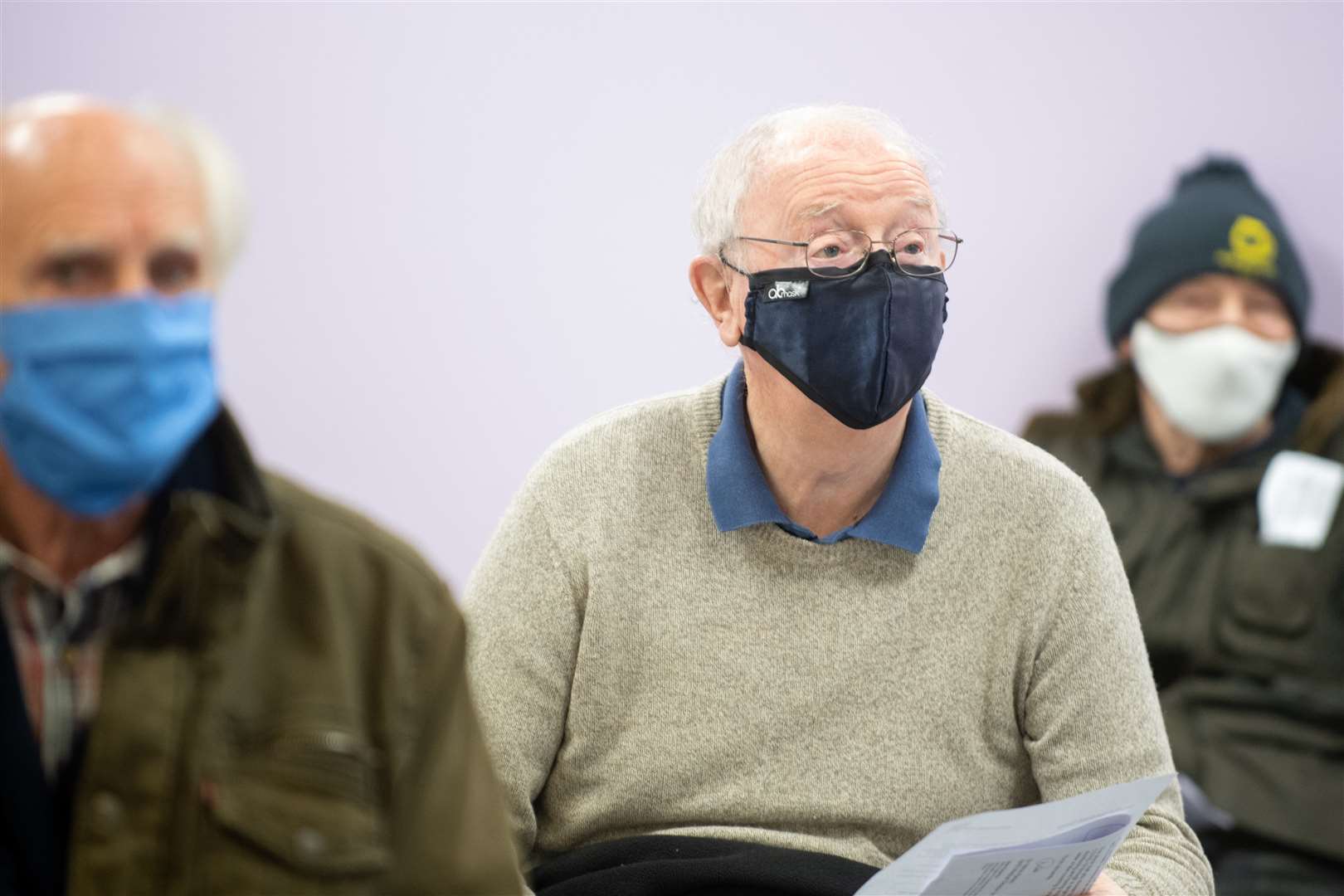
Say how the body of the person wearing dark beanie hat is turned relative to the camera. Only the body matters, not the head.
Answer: toward the camera

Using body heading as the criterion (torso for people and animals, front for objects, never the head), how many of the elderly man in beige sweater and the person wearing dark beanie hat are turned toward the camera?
2

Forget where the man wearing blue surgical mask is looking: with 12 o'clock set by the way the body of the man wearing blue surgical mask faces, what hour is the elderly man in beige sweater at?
The elderly man in beige sweater is roughly at 8 o'clock from the man wearing blue surgical mask.

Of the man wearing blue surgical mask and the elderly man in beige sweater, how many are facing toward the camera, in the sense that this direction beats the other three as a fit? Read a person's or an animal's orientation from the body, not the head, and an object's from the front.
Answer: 2

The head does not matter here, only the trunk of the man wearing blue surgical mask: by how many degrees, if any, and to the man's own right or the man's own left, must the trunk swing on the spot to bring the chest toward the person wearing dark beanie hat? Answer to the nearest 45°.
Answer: approximately 135° to the man's own left

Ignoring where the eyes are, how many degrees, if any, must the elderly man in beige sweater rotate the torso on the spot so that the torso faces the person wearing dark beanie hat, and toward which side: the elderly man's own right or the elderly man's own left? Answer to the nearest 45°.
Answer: approximately 135° to the elderly man's own left

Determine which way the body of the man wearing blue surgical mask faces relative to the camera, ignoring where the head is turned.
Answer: toward the camera

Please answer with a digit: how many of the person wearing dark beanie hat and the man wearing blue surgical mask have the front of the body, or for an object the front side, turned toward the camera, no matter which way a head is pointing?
2

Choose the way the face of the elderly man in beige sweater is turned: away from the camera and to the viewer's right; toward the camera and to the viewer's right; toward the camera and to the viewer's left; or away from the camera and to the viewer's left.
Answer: toward the camera and to the viewer's right

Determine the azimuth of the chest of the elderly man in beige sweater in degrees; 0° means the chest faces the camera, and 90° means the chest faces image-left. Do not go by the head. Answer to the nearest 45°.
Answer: approximately 0°
